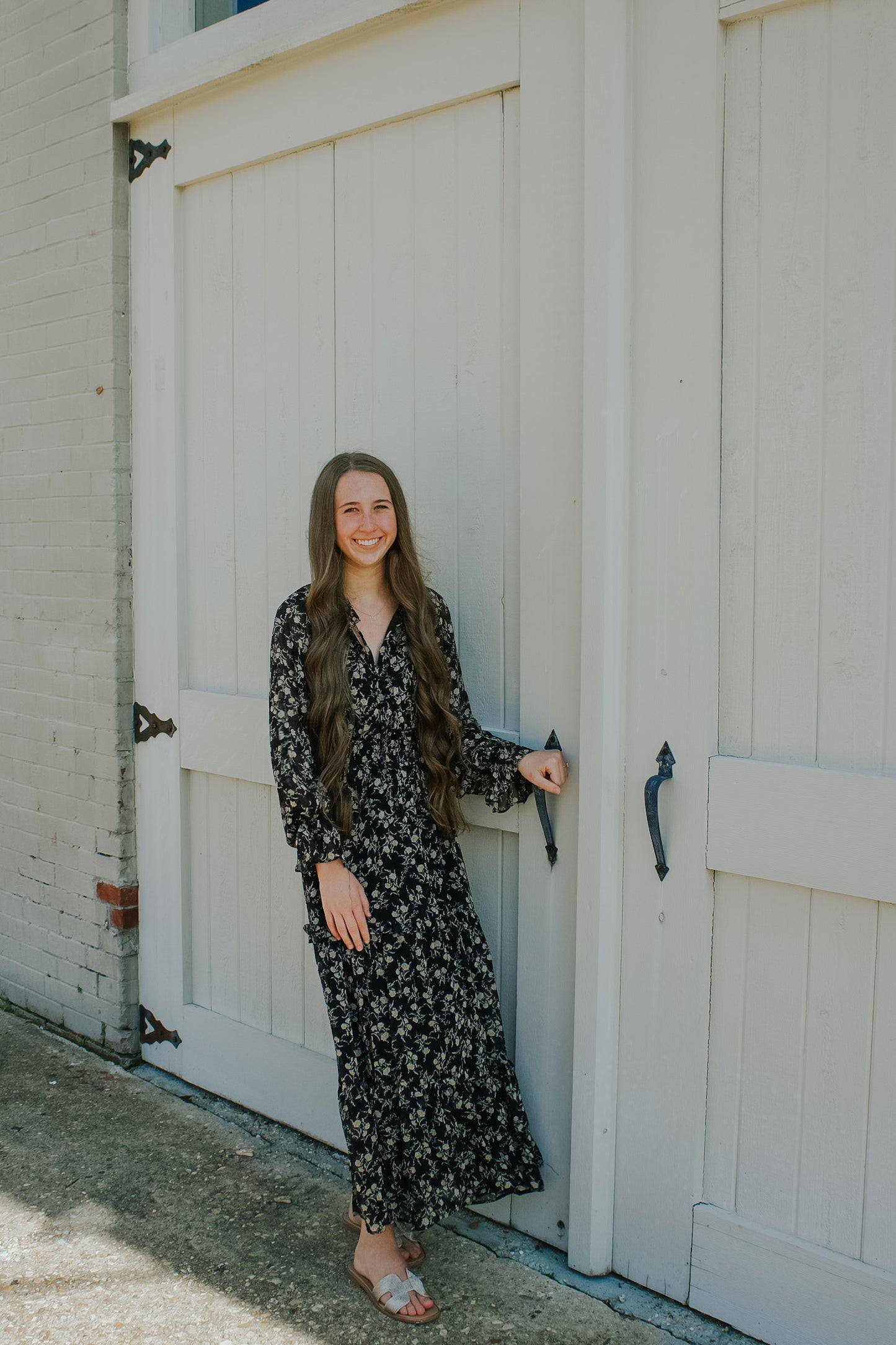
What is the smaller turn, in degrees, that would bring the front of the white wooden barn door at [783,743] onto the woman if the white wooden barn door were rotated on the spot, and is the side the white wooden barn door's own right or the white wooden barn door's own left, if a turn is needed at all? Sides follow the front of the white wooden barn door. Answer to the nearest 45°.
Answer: approximately 45° to the white wooden barn door's own right

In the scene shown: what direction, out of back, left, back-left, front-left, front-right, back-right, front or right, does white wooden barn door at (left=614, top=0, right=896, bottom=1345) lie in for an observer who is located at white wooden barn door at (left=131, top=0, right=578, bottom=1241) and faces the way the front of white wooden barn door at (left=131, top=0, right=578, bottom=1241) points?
left

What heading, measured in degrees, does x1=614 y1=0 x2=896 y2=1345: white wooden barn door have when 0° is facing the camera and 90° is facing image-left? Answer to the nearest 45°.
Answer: approximately 45°

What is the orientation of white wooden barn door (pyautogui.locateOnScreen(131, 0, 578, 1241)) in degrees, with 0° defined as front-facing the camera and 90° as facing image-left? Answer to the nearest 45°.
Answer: approximately 45°

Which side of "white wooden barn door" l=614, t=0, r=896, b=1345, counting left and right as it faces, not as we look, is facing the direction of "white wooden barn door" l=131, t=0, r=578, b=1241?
right
